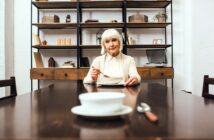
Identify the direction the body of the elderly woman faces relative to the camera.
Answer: toward the camera

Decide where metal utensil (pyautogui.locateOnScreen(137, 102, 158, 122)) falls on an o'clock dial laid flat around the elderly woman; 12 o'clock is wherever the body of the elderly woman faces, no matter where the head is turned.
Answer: The metal utensil is roughly at 12 o'clock from the elderly woman.

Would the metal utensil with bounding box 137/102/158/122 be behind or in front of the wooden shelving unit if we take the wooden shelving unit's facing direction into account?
in front

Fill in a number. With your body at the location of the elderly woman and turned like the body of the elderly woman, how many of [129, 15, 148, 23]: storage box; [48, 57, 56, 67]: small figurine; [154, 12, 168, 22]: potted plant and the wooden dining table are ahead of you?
1

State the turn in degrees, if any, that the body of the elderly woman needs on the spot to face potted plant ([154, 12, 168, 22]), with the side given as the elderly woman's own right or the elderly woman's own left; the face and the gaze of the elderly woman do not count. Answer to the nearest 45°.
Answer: approximately 135° to the elderly woman's own left

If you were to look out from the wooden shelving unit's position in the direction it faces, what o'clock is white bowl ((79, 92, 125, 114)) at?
The white bowl is roughly at 12 o'clock from the wooden shelving unit.

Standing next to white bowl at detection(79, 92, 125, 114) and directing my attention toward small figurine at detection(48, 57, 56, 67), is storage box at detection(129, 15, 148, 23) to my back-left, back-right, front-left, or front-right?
front-right

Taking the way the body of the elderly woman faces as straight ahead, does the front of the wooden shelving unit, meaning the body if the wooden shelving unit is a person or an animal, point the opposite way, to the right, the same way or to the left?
the same way

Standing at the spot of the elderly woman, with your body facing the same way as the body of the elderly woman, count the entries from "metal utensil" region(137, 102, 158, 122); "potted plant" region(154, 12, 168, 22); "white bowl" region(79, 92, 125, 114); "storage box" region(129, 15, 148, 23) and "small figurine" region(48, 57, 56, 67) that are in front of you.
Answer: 2

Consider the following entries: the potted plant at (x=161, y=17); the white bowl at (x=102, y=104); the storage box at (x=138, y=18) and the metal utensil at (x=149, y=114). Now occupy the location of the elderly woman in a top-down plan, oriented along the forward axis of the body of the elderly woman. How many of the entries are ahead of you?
2

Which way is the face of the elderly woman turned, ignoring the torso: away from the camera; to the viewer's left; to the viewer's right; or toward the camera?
toward the camera

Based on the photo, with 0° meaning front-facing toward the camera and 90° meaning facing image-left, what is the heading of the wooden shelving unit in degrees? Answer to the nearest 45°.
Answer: approximately 0°

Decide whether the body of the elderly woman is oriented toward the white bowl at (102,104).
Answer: yes

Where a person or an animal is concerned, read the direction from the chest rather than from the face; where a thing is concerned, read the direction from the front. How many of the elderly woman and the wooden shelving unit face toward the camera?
2

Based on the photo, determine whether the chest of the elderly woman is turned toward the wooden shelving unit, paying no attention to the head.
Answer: no

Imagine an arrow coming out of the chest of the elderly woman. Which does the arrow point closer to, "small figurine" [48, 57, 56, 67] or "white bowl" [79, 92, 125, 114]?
the white bowl
